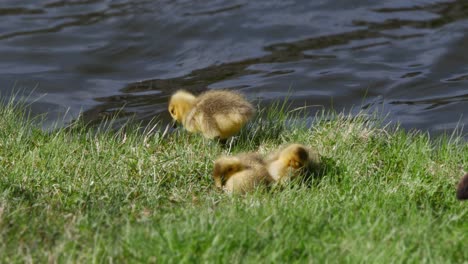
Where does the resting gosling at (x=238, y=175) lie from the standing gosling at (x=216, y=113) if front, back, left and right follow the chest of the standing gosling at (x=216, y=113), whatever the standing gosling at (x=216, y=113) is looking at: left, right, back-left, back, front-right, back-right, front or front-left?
left

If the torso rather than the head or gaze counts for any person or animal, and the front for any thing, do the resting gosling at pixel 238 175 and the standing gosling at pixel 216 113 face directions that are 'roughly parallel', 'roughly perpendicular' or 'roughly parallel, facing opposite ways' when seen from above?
roughly parallel

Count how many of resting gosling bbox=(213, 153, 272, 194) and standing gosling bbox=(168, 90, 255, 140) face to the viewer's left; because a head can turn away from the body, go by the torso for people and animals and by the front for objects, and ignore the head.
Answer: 2

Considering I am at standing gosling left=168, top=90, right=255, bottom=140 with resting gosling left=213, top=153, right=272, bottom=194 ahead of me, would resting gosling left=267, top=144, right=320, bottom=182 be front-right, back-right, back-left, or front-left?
front-left

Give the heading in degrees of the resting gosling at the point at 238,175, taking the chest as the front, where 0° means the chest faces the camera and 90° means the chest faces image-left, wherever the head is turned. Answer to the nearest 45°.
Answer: approximately 90°

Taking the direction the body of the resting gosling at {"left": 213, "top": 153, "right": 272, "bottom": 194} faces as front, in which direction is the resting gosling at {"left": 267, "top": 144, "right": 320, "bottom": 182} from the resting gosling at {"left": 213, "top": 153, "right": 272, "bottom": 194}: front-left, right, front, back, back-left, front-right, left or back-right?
back

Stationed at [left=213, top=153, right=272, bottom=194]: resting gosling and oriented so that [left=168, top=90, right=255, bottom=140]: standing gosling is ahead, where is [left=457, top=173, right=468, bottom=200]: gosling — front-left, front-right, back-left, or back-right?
back-right

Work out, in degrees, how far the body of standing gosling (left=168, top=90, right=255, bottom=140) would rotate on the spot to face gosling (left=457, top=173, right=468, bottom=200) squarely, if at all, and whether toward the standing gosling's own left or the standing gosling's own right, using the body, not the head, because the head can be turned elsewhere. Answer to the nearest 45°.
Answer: approximately 135° to the standing gosling's own left

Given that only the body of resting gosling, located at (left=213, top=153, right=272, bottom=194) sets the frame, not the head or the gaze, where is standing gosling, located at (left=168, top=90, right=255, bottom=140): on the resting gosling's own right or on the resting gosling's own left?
on the resting gosling's own right

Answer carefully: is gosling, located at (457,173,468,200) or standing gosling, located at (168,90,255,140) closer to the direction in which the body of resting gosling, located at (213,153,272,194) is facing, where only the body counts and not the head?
the standing gosling

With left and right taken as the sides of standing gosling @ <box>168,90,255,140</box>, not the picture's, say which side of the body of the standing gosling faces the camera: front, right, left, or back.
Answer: left

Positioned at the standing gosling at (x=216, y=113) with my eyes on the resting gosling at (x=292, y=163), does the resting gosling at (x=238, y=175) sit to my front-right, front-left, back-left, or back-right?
front-right
